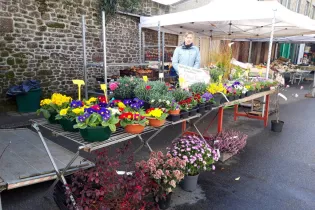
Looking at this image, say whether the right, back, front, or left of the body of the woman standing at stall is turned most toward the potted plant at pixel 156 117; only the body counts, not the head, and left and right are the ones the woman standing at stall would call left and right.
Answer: front

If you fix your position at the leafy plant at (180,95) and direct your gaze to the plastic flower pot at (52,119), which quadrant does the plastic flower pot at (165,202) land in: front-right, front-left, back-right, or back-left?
front-left

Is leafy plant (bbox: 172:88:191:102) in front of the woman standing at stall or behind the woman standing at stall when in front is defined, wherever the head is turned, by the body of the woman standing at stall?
in front

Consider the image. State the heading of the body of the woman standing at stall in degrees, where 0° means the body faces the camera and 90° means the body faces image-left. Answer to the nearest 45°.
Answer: approximately 0°

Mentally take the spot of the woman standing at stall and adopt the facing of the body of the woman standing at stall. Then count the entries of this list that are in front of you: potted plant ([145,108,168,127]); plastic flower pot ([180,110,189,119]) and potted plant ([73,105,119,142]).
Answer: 3

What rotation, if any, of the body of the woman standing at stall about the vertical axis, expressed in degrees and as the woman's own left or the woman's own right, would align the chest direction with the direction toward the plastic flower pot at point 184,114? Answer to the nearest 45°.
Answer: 0° — they already face it

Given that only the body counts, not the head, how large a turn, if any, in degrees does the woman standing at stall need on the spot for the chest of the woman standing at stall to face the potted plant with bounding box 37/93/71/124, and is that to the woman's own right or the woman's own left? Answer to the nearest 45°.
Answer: approximately 45° to the woman's own right

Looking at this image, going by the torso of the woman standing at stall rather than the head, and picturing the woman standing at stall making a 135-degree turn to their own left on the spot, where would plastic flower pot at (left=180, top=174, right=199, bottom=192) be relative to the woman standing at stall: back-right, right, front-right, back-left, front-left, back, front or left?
back-right

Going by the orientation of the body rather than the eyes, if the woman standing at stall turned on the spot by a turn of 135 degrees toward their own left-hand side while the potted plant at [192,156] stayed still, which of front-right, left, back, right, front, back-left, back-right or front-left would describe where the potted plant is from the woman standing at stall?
back-right

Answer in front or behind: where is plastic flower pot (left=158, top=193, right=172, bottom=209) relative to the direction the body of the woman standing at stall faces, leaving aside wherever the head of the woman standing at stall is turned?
in front

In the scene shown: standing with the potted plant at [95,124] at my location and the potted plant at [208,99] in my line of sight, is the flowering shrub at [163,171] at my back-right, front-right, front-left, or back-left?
front-right

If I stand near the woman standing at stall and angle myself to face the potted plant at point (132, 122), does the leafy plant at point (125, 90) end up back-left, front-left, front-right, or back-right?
front-right

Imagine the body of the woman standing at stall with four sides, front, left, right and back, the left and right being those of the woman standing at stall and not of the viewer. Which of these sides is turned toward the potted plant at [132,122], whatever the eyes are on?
front

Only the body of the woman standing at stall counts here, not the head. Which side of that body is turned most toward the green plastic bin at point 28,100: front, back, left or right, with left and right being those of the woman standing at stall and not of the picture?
right

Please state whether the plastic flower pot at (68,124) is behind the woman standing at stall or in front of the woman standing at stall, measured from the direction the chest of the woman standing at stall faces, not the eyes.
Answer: in front

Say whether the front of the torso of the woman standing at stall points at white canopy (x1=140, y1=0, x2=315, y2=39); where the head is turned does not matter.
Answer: no
